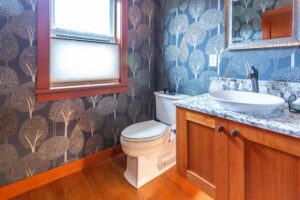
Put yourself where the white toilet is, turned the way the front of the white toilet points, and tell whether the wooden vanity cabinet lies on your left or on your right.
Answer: on your left

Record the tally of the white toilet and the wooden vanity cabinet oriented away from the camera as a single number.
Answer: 0

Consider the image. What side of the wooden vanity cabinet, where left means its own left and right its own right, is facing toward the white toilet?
right

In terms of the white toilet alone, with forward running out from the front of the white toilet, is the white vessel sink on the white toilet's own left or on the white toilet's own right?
on the white toilet's own left

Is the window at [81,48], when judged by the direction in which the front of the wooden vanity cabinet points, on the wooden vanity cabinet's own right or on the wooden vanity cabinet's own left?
on the wooden vanity cabinet's own right
